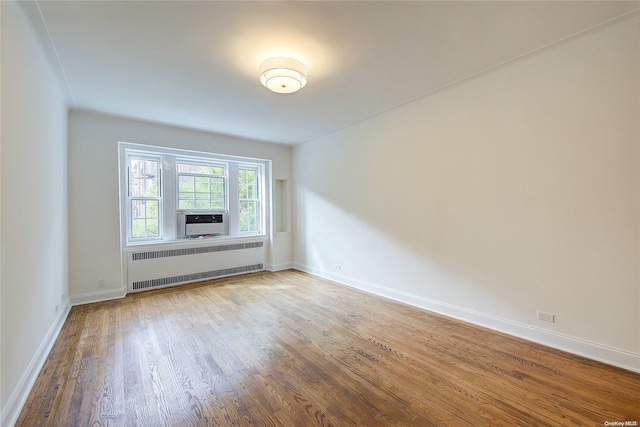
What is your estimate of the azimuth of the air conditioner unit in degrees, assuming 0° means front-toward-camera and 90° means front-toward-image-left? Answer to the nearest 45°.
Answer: approximately 0°

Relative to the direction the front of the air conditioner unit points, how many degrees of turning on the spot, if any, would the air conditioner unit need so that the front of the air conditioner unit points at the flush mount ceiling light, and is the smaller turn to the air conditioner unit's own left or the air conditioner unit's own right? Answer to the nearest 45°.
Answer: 0° — it already faces it

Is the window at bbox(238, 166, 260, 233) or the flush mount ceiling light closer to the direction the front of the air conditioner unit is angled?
the flush mount ceiling light

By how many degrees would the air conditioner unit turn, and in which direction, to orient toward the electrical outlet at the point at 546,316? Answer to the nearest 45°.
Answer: approximately 45° to its left

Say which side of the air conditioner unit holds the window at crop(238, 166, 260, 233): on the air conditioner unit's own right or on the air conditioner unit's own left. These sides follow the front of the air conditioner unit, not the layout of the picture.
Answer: on the air conditioner unit's own left
